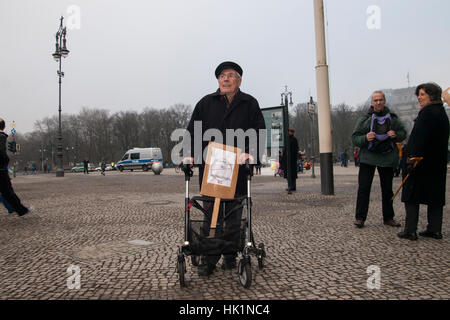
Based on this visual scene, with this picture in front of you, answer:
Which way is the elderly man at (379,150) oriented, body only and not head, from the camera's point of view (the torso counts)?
toward the camera

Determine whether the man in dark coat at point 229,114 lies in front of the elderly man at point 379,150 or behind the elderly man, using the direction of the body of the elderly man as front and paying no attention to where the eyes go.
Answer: in front

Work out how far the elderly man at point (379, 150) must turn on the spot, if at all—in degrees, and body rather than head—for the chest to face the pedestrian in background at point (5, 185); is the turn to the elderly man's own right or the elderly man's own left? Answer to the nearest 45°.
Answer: approximately 90° to the elderly man's own right

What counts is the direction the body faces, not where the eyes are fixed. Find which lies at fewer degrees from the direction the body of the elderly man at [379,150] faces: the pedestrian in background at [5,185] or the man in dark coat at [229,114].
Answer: the man in dark coat

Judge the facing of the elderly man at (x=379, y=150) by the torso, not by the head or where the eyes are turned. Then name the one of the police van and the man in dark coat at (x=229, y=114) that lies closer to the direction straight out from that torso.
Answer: the man in dark coat

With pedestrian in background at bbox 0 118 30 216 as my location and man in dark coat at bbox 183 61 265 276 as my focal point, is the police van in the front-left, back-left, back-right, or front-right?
back-left

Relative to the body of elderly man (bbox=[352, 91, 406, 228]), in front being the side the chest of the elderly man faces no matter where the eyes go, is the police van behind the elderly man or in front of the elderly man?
behind

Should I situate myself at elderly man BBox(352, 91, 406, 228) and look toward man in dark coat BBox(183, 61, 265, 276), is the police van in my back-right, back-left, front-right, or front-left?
back-right

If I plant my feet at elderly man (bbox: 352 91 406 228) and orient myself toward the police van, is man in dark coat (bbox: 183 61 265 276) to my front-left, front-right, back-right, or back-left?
back-left

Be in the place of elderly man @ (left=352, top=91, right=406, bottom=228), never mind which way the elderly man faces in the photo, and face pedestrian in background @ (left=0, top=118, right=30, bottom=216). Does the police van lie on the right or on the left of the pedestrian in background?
right
